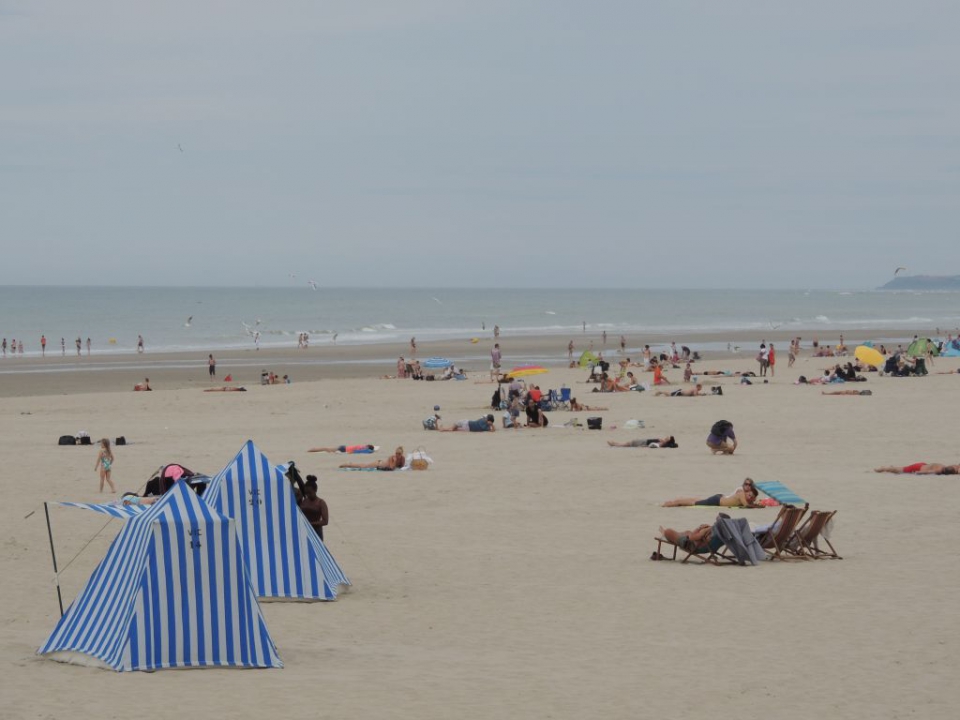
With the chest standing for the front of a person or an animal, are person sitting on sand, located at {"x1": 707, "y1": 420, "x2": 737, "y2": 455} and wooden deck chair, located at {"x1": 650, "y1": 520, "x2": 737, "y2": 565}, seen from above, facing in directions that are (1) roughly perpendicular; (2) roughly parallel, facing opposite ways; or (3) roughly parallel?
roughly perpendicular

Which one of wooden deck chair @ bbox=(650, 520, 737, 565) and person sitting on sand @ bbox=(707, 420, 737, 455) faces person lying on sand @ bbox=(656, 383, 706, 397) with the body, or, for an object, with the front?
the person sitting on sand

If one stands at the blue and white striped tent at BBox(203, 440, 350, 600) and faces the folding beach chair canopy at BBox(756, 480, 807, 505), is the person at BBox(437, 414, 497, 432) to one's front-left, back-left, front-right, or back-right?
front-left

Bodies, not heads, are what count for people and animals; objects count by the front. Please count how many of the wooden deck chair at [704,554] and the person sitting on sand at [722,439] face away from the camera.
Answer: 1

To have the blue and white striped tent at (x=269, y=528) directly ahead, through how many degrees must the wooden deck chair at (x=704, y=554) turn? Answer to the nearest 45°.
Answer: approximately 45° to its left

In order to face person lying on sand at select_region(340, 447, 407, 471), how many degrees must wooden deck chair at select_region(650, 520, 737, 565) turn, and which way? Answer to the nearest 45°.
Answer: approximately 45° to its right

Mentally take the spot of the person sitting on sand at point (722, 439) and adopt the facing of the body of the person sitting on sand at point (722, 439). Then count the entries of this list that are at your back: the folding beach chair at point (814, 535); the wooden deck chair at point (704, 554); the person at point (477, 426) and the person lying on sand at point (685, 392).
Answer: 2

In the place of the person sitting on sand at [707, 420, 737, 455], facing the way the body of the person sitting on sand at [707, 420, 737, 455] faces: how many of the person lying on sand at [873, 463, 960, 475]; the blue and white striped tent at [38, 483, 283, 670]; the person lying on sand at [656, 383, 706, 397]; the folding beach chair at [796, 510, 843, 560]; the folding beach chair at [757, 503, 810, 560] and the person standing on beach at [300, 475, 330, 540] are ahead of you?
1

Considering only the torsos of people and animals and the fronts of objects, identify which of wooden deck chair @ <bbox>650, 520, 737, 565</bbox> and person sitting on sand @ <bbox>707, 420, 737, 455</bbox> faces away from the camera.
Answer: the person sitting on sand

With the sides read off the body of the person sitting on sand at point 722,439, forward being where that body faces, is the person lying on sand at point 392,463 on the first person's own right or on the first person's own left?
on the first person's own left

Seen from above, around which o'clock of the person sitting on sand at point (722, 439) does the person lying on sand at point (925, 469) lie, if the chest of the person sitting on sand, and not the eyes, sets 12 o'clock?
The person lying on sand is roughly at 4 o'clock from the person sitting on sand.

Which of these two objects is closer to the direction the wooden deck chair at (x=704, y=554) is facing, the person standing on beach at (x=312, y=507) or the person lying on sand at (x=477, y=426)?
the person standing on beach

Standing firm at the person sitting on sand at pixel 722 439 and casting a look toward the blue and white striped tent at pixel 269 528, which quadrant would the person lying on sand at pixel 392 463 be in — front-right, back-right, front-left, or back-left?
front-right

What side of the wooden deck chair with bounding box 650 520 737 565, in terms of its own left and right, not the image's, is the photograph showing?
left
